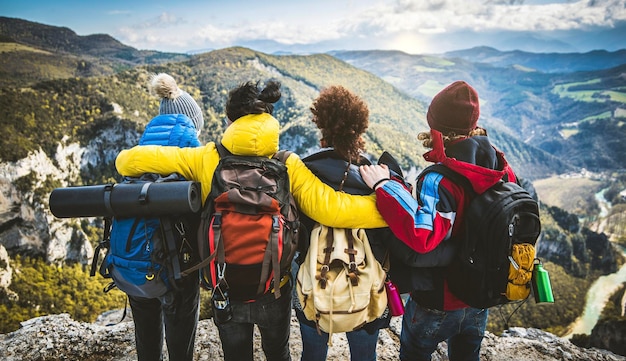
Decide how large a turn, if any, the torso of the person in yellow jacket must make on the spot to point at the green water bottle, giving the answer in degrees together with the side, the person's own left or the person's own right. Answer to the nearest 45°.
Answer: approximately 90° to the person's own right

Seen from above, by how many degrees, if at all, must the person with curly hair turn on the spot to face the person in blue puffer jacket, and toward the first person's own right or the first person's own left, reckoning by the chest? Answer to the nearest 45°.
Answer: approximately 90° to the first person's own left

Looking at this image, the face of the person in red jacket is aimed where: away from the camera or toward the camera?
away from the camera

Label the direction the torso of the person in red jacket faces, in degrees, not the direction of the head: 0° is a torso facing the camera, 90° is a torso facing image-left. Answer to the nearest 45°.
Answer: approximately 135°

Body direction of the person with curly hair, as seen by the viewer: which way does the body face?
away from the camera

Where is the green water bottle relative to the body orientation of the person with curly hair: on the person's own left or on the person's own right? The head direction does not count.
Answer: on the person's own right

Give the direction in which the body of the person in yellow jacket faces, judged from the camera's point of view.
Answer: away from the camera
